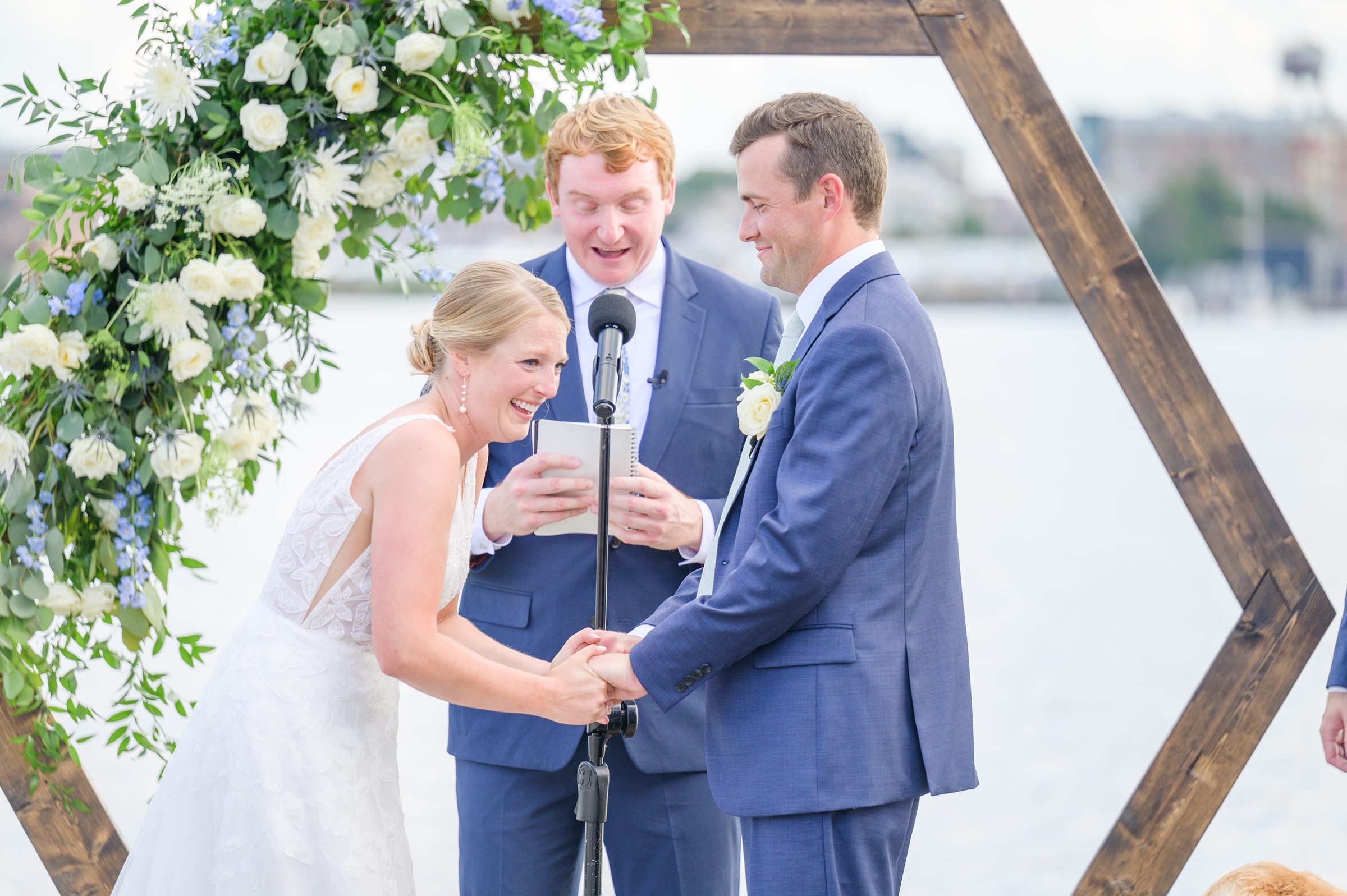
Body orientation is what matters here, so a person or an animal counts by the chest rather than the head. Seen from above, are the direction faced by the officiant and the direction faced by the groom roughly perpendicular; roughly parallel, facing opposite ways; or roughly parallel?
roughly perpendicular

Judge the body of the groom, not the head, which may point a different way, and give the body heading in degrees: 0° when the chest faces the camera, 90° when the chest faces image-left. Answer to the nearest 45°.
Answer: approximately 90°

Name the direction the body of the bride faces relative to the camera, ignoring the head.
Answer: to the viewer's right

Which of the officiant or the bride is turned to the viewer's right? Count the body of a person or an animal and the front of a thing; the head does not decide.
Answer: the bride

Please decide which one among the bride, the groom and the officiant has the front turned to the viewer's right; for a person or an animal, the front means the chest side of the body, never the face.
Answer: the bride

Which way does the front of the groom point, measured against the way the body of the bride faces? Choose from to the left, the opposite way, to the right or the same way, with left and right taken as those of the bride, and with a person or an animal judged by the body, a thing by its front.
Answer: the opposite way

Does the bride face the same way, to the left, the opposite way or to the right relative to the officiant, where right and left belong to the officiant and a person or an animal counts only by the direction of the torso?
to the left

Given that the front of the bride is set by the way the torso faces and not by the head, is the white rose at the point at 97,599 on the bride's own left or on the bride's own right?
on the bride's own left
